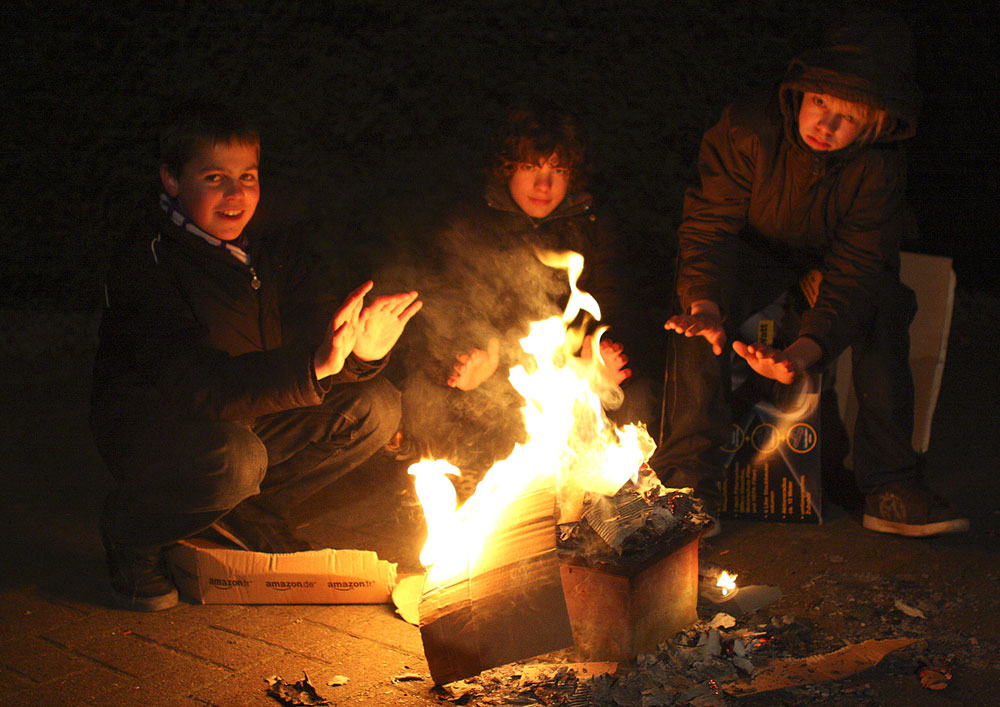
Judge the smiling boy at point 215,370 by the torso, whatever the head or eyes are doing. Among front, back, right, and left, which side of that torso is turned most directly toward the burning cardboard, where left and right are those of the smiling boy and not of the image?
front

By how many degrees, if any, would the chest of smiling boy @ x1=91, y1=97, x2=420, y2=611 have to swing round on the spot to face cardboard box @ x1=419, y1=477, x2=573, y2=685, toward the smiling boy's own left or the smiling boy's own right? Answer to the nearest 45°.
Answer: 0° — they already face it

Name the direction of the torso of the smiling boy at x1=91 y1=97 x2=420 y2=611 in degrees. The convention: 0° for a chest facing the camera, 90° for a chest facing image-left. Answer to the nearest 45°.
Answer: approximately 315°

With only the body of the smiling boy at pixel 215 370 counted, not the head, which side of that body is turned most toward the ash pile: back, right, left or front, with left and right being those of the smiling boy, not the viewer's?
front

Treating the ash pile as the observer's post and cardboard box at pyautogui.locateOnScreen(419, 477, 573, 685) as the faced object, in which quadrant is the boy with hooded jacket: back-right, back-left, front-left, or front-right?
back-right

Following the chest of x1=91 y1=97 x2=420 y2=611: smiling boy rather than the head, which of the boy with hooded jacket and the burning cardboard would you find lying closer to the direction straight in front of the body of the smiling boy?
the burning cardboard

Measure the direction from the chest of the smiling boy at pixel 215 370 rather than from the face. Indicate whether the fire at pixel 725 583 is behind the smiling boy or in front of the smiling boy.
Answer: in front

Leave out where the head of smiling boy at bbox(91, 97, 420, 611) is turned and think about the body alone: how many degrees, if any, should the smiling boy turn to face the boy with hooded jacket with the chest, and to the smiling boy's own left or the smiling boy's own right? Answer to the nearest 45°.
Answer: approximately 45° to the smiling boy's own left

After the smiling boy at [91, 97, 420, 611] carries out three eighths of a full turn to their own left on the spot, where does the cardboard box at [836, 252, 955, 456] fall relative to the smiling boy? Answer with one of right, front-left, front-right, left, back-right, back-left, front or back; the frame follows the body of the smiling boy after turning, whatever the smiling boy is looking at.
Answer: right
